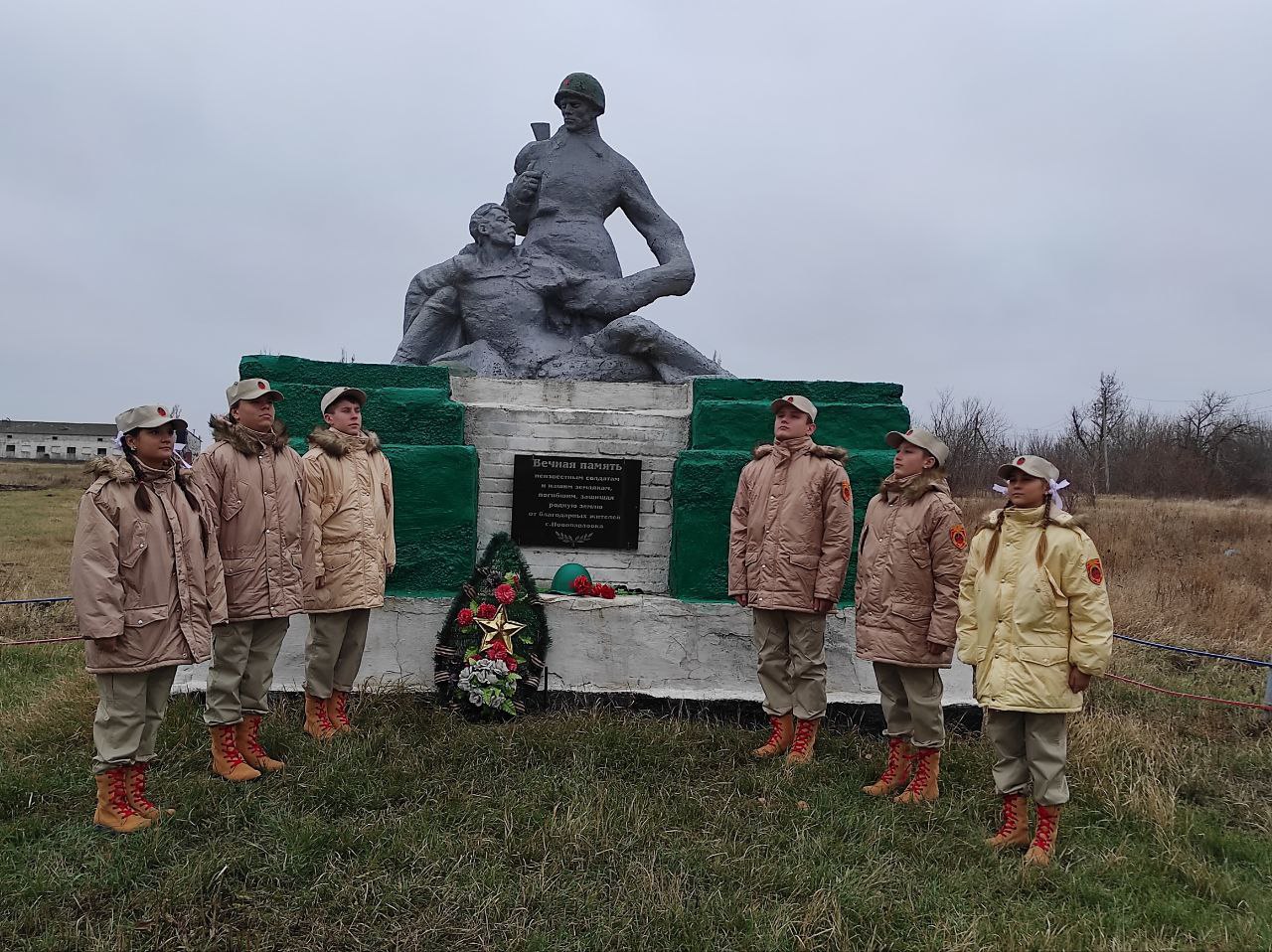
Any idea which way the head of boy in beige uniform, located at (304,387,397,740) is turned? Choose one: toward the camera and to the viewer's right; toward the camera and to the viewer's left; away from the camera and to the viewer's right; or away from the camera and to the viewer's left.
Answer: toward the camera and to the viewer's right

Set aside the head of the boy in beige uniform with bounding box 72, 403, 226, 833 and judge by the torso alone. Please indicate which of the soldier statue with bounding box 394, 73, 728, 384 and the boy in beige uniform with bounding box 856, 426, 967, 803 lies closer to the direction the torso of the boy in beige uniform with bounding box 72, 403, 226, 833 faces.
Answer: the boy in beige uniform

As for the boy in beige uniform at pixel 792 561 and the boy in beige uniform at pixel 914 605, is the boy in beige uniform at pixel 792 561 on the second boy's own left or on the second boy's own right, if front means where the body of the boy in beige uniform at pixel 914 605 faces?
on the second boy's own right

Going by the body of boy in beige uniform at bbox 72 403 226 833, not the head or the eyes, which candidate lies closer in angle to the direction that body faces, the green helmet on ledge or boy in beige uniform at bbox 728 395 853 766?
the boy in beige uniform

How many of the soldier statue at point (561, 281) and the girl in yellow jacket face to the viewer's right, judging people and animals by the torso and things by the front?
0

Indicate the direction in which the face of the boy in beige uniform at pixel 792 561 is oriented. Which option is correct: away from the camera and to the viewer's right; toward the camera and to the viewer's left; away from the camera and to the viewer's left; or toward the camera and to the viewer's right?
toward the camera and to the viewer's left

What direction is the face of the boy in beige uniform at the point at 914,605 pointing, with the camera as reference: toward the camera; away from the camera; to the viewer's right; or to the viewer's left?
to the viewer's left

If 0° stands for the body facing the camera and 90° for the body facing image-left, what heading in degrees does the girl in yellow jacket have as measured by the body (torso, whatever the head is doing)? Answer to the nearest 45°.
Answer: approximately 45°

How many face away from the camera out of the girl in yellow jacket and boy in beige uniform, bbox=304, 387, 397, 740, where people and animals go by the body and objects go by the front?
0

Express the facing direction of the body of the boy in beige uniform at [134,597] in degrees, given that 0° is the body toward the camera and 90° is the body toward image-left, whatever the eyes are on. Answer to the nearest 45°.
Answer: approximately 315°

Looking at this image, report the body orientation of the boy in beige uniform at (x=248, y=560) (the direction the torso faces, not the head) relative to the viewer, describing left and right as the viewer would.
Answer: facing the viewer and to the right of the viewer
